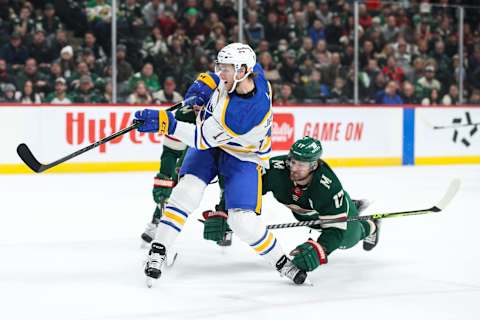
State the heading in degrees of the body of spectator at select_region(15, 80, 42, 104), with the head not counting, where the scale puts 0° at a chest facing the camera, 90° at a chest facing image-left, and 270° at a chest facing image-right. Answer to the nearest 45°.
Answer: approximately 0°

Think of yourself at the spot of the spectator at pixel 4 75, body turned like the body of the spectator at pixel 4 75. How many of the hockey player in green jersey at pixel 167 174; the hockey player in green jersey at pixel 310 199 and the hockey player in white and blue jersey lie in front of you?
3
